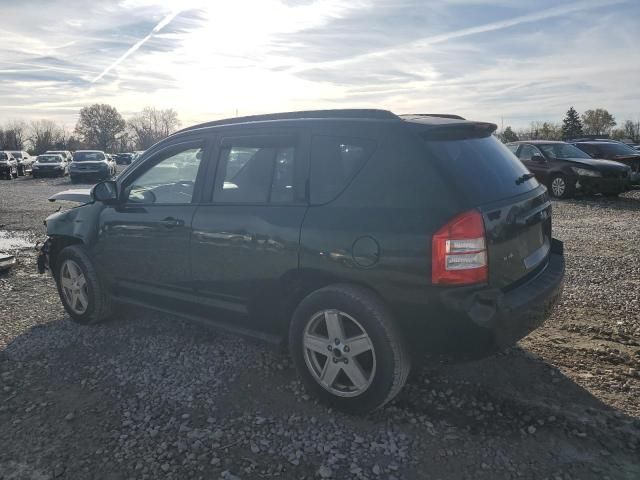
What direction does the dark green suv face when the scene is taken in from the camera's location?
facing away from the viewer and to the left of the viewer

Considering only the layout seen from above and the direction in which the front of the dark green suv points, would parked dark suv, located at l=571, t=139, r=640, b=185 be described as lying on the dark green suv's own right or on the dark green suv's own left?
on the dark green suv's own right
